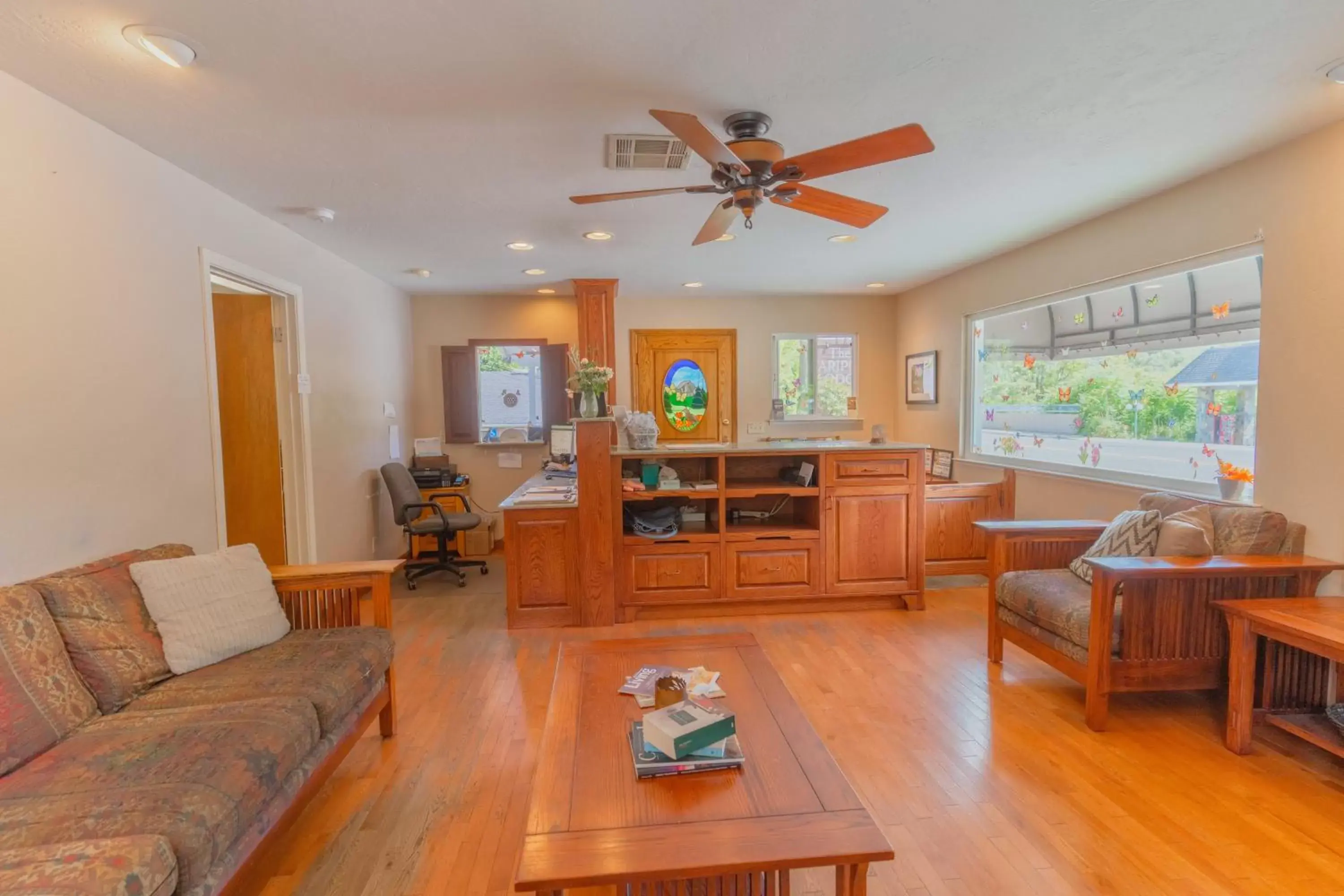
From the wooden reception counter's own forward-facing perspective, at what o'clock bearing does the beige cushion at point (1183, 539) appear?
The beige cushion is roughly at 10 o'clock from the wooden reception counter.

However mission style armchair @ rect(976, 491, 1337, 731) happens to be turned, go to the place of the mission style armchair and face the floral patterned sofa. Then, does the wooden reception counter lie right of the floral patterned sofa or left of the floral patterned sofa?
right

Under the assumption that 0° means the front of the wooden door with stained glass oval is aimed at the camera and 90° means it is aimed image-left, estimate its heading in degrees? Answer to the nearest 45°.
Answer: approximately 0°

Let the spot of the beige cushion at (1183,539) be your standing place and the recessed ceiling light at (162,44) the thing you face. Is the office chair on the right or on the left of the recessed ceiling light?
right

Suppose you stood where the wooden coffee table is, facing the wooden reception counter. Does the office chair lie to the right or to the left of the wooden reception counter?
left

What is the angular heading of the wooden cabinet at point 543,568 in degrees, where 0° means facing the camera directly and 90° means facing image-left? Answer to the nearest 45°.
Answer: approximately 0°

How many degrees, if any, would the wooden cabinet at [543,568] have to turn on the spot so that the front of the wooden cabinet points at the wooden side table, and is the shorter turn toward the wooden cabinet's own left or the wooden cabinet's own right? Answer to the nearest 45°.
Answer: approximately 45° to the wooden cabinet's own left

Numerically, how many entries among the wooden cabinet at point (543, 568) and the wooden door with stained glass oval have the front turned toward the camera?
2

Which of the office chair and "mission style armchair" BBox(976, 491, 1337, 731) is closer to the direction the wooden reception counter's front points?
the mission style armchair

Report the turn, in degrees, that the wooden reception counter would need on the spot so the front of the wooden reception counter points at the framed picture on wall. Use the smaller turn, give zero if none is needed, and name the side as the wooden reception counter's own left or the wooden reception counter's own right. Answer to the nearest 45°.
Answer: approximately 135° to the wooden reception counter's own left

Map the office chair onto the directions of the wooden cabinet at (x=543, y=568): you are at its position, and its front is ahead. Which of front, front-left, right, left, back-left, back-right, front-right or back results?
back-right

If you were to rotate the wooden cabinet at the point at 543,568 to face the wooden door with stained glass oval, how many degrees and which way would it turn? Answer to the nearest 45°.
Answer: approximately 135° to its left
